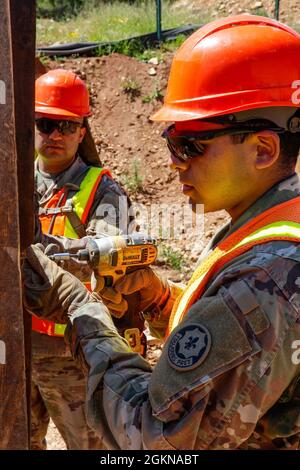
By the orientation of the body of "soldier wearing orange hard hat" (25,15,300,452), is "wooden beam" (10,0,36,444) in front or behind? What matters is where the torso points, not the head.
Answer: in front

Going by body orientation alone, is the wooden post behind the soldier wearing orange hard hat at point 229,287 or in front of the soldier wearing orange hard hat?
in front

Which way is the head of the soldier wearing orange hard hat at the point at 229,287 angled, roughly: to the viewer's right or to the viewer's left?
to the viewer's left

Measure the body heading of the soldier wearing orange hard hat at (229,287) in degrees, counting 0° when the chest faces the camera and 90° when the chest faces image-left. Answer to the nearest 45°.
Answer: approximately 90°

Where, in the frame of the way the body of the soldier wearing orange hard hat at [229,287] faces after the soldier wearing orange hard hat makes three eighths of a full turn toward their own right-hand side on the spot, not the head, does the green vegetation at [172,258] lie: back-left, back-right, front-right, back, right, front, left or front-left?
front-left

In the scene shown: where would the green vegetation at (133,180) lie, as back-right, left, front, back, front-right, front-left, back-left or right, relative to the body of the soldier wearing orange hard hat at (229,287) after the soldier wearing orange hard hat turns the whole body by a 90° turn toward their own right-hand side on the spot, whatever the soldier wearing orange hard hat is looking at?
front
